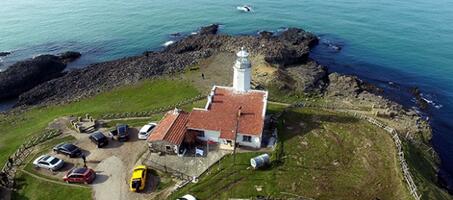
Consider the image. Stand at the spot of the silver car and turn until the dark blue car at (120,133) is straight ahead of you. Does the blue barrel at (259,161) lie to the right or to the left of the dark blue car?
right

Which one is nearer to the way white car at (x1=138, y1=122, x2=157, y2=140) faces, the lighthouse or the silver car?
the lighthouse

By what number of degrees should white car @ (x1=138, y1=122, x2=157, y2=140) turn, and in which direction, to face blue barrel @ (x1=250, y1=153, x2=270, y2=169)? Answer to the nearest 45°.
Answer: approximately 90° to its right

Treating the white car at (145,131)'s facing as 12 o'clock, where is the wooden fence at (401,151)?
The wooden fence is roughly at 2 o'clock from the white car.

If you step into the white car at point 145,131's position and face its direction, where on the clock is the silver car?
The silver car is roughly at 7 o'clock from the white car.

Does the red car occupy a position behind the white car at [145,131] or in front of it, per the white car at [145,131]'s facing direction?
behind

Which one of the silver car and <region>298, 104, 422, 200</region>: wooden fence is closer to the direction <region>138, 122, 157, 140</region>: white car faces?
the wooden fence

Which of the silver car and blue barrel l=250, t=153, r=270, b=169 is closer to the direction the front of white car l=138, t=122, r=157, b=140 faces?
the blue barrel
